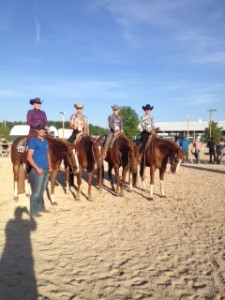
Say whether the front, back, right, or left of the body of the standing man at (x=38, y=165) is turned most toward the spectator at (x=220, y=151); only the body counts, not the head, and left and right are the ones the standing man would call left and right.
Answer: left

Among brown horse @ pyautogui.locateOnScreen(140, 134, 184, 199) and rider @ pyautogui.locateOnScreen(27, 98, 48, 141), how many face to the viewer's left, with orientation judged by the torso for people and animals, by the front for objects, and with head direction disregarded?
0

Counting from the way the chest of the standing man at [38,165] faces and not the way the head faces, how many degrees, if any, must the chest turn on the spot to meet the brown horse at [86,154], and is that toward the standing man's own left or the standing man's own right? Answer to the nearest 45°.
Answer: approximately 90° to the standing man's own left

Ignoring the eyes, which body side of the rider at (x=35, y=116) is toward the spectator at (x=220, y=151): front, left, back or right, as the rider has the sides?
left

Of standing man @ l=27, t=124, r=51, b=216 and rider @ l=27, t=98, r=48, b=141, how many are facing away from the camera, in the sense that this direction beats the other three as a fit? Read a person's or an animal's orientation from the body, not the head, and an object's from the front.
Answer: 0

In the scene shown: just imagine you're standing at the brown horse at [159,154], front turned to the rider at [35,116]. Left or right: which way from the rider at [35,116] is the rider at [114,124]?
right

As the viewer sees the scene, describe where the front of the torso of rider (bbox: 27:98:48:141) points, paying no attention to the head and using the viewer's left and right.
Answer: facing the viewer and to the right of the viewer

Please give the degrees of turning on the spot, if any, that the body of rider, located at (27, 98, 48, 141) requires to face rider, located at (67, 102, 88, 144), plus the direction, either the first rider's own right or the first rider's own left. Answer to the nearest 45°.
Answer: approximately 90° to the first rider's own left
